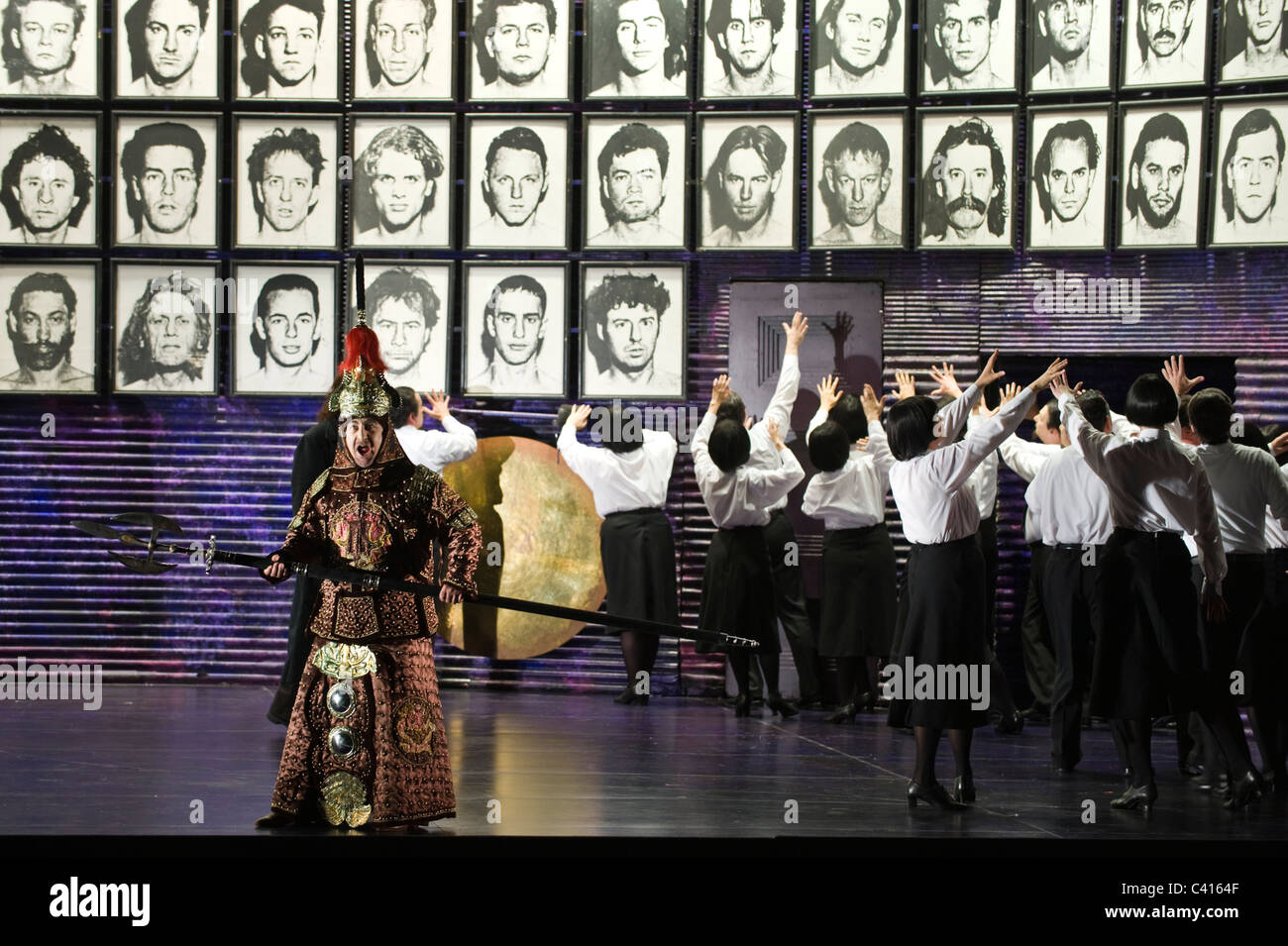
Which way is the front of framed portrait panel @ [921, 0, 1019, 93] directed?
toward the camera

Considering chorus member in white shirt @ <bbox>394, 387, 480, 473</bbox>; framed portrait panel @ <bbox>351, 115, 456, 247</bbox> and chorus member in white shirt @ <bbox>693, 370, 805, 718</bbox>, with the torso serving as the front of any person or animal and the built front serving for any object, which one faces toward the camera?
the framed portrait panel

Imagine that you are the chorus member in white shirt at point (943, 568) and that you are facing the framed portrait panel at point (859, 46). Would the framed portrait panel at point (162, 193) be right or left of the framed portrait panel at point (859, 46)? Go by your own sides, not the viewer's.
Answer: left

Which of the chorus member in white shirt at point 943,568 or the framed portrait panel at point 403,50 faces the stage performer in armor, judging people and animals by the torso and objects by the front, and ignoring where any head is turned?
the framed portrait panel

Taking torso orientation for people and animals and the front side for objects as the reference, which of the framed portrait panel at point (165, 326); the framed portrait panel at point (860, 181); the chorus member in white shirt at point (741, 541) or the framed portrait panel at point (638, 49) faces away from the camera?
the chorus member in white shirt

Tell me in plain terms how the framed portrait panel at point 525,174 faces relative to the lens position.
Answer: facing the viewer

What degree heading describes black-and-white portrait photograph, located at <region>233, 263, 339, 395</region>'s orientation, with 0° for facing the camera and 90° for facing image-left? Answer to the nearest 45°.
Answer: approximately 0°

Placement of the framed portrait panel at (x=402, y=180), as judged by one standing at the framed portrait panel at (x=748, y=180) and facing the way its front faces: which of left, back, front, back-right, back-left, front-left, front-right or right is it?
right

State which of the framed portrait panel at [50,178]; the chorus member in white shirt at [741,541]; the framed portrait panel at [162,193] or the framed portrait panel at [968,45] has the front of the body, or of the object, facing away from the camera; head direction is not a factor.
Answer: the chorus member in white shirt

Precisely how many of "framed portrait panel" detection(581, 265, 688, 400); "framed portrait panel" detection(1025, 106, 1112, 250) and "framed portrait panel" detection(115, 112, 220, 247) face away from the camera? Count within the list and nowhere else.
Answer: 0

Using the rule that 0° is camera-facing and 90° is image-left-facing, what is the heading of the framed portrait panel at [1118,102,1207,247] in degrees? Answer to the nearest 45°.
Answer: approximately 0°

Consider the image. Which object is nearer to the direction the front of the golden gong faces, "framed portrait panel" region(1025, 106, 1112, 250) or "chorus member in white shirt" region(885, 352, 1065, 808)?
the chorus member in white shirt

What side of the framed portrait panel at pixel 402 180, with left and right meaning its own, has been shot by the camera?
front
